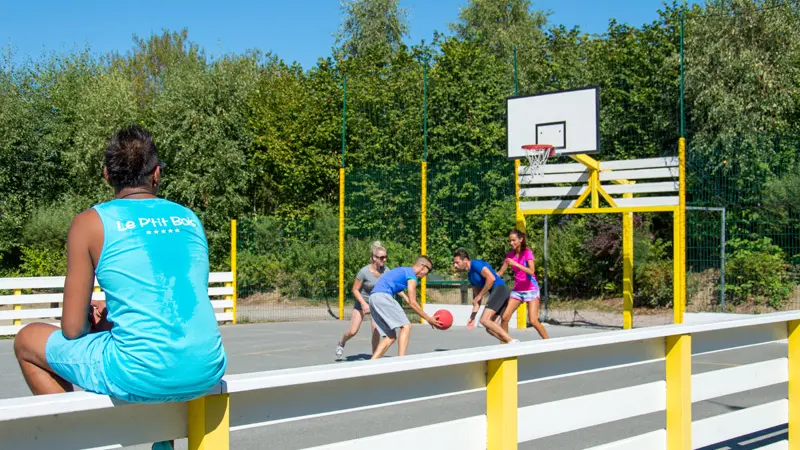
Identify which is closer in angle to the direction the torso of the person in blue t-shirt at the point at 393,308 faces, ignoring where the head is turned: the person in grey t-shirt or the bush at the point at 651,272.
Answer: the bush

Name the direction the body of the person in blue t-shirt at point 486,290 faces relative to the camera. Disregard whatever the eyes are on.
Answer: to the viewer's left

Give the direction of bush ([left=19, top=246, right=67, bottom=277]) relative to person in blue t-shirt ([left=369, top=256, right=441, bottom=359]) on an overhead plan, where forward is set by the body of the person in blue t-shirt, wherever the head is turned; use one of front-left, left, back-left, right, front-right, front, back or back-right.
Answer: back-left

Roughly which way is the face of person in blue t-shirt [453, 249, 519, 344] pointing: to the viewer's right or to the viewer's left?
to the viewer's left

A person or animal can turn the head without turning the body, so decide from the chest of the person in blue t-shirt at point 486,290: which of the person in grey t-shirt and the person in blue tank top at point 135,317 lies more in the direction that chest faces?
the person in grey t-shirt

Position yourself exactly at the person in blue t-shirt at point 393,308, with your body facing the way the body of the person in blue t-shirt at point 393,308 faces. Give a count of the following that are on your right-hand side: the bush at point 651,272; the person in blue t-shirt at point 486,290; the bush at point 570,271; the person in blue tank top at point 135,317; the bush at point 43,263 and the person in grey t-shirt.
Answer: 1

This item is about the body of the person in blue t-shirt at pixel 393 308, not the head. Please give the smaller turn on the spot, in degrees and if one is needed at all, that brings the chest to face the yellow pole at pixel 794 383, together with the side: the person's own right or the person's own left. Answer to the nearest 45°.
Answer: approximately 45° to the person's own right

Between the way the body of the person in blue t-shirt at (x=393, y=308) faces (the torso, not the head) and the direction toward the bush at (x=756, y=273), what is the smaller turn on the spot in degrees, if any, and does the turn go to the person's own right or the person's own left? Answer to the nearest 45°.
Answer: approximately 45° to the person's own left

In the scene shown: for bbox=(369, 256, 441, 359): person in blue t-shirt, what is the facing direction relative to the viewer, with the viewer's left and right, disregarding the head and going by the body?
facing to the right of the viewer

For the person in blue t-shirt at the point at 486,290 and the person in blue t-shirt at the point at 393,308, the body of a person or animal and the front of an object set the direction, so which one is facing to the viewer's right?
the person in blue t-shirt at the point at 393,308

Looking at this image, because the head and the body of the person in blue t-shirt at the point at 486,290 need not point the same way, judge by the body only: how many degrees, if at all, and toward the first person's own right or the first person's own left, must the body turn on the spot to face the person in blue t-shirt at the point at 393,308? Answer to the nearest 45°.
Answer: approximately 45° to the first person's own left

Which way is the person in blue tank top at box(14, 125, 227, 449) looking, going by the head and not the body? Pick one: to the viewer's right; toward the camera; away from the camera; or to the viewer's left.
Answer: away from the camera

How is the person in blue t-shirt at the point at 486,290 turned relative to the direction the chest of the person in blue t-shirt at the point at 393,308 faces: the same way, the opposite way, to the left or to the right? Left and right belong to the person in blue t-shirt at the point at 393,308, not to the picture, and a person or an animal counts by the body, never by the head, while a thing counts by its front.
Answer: the opposite way
